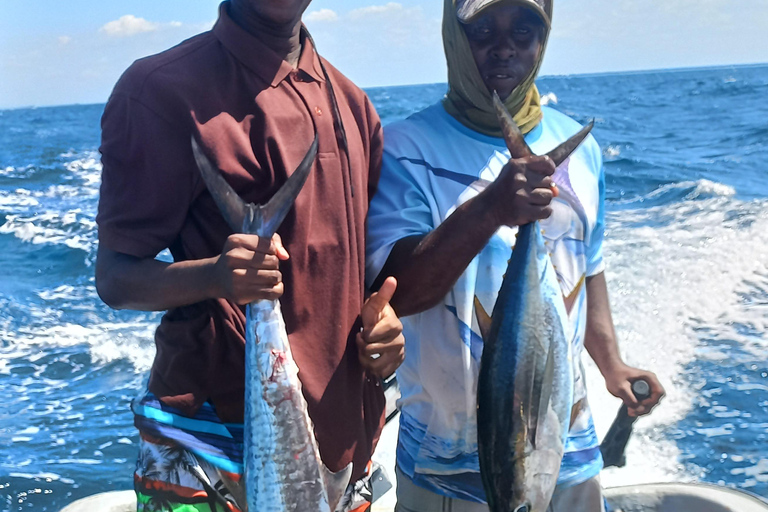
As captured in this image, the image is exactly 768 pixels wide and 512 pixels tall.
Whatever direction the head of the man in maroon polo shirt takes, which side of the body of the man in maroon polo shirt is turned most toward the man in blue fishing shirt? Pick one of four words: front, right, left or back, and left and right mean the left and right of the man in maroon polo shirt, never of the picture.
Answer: left

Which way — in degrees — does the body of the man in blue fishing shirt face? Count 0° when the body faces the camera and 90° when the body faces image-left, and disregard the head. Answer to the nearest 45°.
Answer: approximately 0°

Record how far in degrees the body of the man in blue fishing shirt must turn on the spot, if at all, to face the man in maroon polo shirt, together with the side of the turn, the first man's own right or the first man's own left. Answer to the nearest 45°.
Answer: approximately 45° to the first man's own right

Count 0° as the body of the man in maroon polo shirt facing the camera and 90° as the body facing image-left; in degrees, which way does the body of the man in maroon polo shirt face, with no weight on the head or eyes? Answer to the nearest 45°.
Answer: approximately 315°

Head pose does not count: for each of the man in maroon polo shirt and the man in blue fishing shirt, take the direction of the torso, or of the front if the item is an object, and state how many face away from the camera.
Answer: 0
